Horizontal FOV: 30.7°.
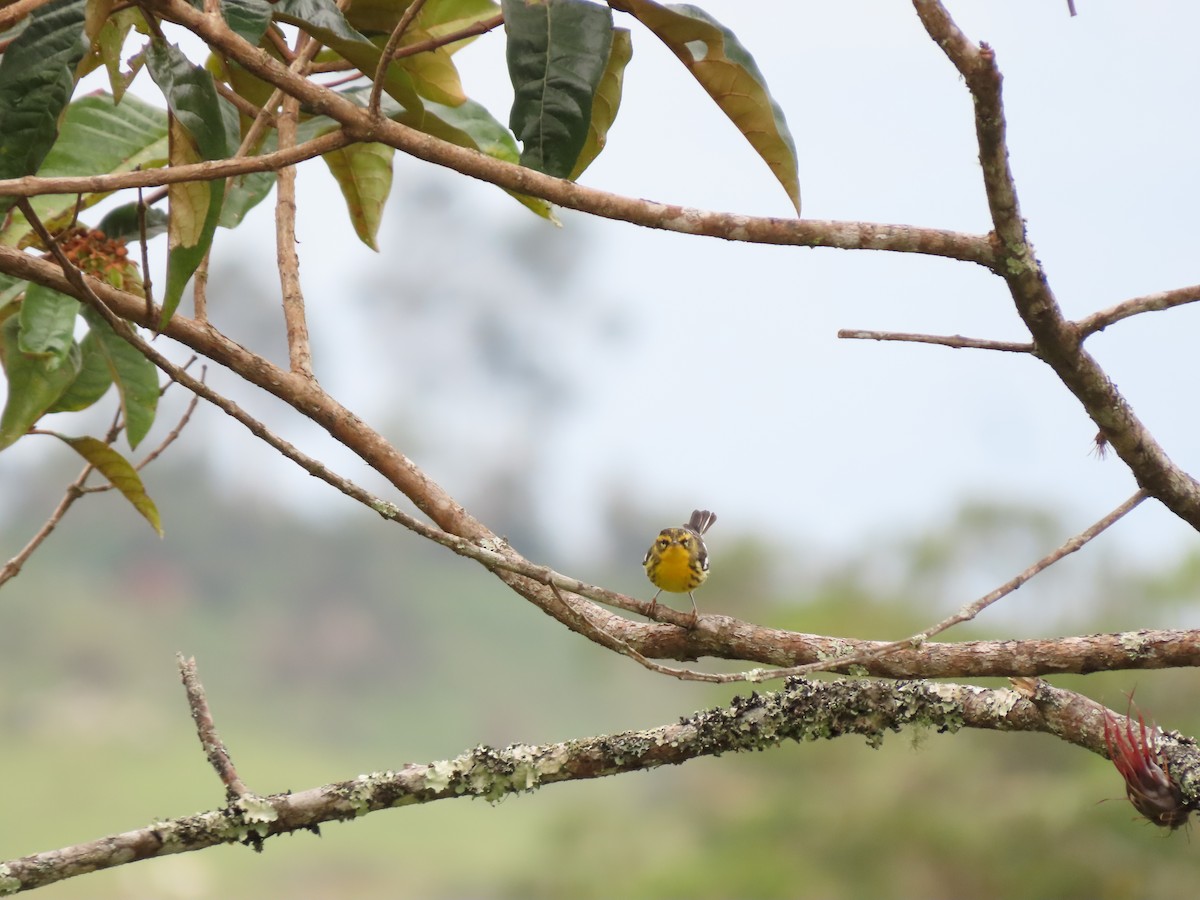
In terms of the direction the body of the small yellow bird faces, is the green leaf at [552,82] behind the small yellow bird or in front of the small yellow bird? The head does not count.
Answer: in front

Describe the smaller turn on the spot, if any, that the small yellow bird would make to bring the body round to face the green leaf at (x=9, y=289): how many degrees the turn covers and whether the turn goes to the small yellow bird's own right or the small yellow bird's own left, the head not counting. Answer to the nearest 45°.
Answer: approximately 45° to the small yellow bird's own right

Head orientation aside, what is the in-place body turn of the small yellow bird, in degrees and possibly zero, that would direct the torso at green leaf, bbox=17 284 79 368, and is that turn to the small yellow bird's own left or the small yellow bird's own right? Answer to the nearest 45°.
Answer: approximately 45° to the small yellow bird's own right

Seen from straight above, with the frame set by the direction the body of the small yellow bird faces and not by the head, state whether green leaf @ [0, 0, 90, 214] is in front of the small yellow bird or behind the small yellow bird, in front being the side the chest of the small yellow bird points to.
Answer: in front

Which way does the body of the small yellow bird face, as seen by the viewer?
toward the camera

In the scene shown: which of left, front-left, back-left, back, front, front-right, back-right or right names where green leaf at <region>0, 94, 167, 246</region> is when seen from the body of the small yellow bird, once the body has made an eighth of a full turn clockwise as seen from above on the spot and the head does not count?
front

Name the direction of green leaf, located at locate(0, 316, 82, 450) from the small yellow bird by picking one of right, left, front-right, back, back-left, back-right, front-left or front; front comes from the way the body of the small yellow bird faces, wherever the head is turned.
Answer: front-right
